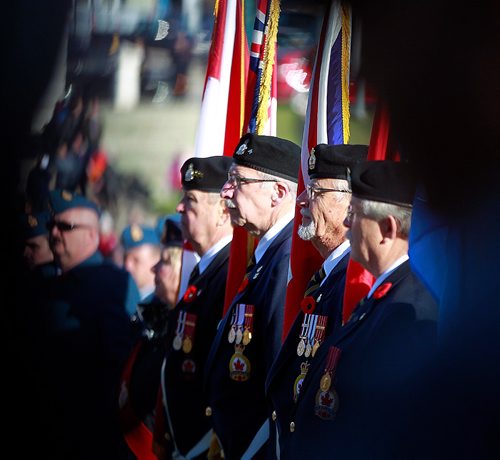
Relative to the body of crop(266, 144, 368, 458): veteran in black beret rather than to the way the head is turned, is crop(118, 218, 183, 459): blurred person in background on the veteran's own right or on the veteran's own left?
on the veteran's own right

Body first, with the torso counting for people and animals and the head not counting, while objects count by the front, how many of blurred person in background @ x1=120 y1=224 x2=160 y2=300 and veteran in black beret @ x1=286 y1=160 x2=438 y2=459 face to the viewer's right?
0

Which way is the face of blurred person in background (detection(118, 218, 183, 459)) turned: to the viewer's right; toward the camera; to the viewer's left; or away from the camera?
to the viewer's left

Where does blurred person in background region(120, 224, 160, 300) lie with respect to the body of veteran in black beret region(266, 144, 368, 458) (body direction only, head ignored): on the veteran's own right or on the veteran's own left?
on the veteran's own right

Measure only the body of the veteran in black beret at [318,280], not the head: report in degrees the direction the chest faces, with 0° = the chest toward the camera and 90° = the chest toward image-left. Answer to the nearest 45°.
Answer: approximately 45°

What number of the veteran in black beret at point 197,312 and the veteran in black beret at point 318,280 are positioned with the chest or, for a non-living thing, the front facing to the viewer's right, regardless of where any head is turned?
0

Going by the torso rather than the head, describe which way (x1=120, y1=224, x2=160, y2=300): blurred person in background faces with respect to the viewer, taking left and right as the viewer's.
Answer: facing the viewer and to the left of the viewer

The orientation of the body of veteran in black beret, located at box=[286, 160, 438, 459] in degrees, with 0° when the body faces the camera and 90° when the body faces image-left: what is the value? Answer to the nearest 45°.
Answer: approximately 90°
